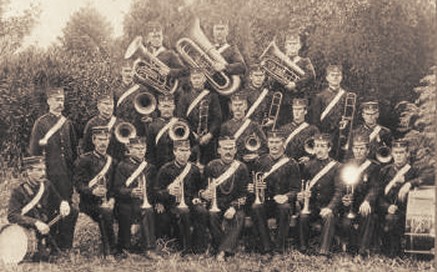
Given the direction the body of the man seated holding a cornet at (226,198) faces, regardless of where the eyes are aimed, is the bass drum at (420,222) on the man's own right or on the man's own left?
on the man's own left

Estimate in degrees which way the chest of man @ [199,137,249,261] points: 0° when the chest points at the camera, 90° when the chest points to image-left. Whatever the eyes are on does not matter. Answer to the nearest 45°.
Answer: approximately 0°

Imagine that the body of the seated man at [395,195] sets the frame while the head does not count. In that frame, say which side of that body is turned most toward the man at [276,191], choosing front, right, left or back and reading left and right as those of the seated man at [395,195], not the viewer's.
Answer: right

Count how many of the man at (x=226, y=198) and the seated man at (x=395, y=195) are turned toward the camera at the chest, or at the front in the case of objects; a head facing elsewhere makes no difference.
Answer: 2

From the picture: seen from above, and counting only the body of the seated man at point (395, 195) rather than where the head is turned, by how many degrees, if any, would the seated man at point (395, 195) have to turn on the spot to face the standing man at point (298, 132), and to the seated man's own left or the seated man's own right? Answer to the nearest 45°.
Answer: approximately 90° to the seated man's own right

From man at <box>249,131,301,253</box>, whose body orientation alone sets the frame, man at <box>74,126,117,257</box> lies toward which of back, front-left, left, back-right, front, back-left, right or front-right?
right

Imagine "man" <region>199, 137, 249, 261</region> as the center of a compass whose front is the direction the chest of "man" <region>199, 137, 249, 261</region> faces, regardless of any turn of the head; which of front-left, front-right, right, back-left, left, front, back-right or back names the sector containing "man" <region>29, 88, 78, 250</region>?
right

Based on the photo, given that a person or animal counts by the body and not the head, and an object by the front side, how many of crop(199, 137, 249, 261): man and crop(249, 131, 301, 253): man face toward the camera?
2
